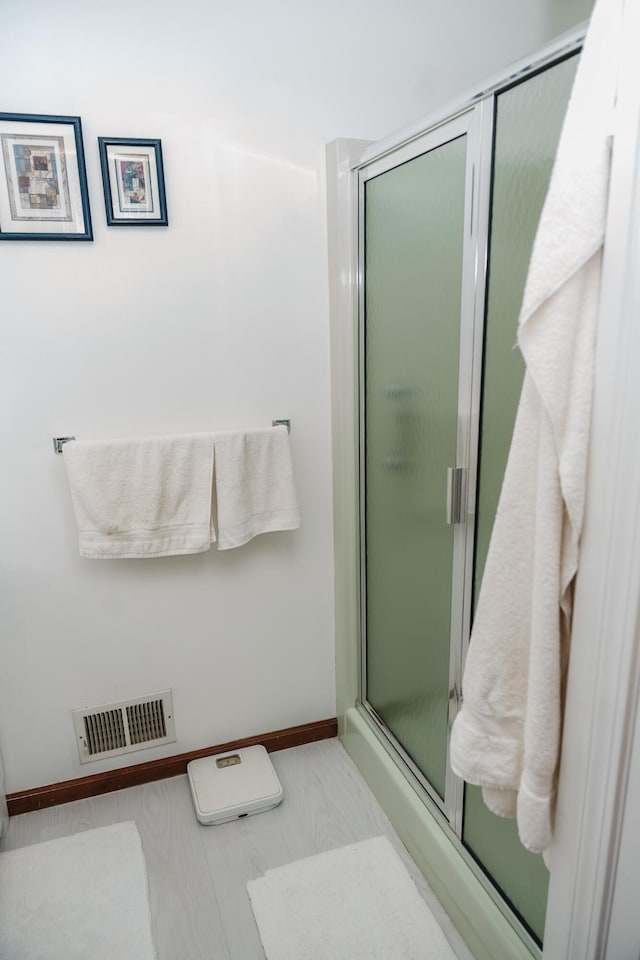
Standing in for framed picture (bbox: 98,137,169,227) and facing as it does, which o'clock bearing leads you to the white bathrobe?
The white bathrobe is roughly at 11 o'clock from the framed picture.

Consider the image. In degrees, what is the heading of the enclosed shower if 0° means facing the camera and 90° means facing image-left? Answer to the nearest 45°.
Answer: approximately 45°

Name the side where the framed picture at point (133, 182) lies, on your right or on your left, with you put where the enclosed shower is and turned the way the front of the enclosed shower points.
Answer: on your right

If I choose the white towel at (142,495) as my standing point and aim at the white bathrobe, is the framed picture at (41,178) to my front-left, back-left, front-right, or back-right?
back-right

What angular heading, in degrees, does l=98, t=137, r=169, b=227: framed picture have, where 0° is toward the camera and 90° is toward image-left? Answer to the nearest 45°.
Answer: approximately 0°

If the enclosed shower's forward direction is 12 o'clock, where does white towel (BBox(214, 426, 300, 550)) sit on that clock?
The white towel is roughly at 2 o'clock from the enclosed shower.

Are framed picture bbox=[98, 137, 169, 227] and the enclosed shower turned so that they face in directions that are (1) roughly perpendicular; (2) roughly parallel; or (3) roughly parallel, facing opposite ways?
roughly perpendicular

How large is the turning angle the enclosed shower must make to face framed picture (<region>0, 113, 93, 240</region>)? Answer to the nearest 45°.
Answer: approximately 45° to its right
